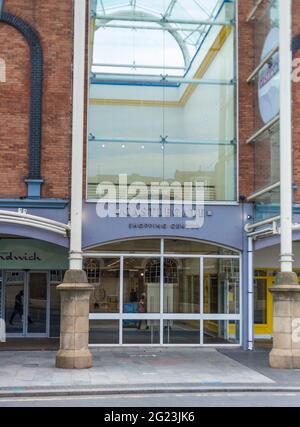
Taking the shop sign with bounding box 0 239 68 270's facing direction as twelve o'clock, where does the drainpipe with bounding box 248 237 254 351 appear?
The drainpipe is roughly at 10 o'clock from the shop sign.

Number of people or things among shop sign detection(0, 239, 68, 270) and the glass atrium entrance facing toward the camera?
2

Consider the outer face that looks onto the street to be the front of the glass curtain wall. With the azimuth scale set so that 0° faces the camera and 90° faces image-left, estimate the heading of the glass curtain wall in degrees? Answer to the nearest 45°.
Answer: approximately 0°

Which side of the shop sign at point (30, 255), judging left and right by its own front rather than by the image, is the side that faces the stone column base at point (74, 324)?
front

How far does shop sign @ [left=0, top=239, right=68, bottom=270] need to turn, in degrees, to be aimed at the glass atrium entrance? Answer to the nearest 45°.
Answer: approximately 45° to its left

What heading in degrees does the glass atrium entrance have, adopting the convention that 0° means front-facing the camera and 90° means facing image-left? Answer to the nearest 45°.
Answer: approximately 0°

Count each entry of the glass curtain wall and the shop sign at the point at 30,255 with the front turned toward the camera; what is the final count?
2

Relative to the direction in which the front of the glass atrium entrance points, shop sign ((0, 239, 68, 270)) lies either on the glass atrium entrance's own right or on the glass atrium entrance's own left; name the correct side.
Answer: on the glass atrium entrance's own right
